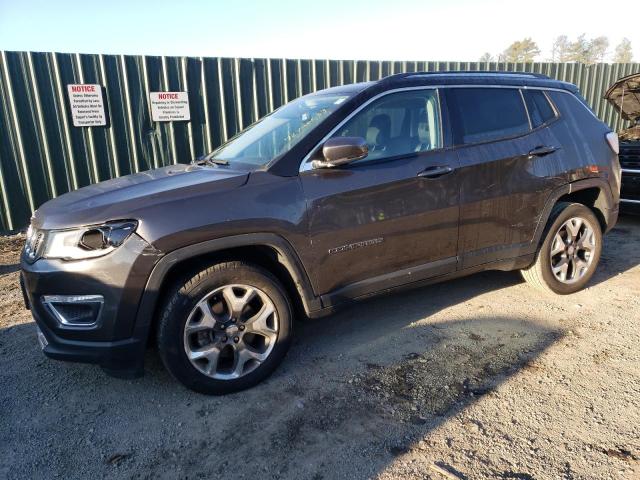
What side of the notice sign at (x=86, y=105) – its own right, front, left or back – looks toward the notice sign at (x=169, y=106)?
left

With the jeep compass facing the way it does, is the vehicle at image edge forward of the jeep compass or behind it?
behind

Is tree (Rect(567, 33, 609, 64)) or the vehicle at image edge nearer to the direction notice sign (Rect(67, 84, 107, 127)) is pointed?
the vehicle at image edge

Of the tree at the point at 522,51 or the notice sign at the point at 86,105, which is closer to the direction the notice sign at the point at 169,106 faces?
the notice sign

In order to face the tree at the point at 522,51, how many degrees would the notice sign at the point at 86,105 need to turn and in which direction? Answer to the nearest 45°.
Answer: approximately 135° to its left

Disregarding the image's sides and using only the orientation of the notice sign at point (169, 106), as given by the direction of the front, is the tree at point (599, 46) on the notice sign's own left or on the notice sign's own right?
on the notice sign's own left

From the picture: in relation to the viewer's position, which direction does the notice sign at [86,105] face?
facing the viewer

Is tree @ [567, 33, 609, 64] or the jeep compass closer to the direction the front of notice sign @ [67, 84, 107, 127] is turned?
the jeep compass

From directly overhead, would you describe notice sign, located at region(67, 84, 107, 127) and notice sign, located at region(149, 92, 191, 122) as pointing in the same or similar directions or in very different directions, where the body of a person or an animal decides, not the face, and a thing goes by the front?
same or similar directions

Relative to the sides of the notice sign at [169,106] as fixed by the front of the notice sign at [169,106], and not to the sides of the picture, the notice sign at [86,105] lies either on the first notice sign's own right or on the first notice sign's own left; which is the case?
on the first notice sign's own right

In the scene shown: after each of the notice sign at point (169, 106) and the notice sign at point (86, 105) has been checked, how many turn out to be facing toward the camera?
2

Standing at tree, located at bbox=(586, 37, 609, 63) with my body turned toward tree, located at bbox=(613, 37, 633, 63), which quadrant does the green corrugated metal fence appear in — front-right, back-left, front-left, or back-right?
back-right

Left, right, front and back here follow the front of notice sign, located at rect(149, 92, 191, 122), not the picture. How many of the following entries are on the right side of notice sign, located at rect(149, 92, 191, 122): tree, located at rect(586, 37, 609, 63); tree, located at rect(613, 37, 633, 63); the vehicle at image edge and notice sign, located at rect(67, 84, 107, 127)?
1

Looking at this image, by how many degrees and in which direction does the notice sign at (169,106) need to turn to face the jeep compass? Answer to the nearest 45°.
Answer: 0° — it already faces it

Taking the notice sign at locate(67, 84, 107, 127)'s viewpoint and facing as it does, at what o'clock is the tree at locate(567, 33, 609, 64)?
The tree is roughly at 8 o'clock from the notice sign.

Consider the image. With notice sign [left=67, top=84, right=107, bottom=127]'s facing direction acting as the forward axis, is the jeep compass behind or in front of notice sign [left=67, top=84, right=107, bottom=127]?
in front

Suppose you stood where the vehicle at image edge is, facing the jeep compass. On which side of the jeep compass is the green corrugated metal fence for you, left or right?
right

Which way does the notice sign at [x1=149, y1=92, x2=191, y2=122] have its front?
toward the camera

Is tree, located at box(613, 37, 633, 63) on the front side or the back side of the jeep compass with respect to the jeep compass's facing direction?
on the back side
